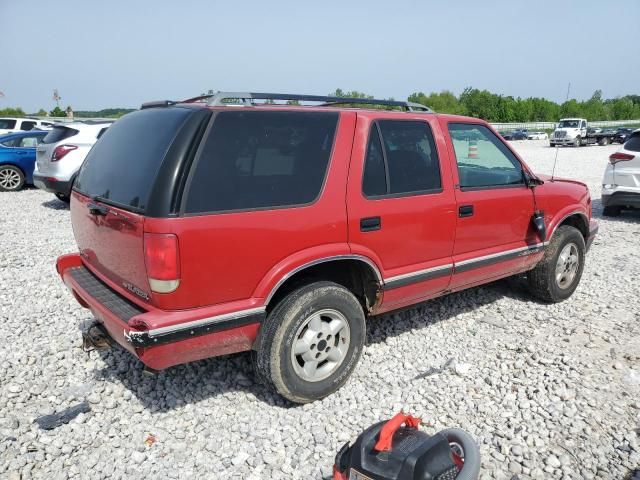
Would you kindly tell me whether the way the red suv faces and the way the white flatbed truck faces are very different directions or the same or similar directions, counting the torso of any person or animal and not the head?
very different directions

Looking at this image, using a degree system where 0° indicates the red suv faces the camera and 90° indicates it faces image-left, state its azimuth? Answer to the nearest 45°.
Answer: approximately 225°

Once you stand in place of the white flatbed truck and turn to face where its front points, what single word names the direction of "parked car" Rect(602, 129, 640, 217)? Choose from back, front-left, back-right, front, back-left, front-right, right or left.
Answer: front-left

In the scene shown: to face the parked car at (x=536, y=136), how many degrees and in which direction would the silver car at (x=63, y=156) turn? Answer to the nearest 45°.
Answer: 0° — it already faces it

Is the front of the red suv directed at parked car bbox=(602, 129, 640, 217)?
yes

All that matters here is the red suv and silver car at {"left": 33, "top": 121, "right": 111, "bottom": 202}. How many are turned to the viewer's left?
0

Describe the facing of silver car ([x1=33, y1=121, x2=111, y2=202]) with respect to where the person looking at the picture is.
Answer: facing away from the viewer and to the right of the viewer

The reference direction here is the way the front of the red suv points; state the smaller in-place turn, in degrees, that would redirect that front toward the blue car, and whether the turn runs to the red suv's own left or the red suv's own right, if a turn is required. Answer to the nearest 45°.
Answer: approximately 90° to the red suv's own left

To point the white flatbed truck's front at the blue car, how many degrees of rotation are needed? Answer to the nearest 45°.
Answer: approximately 45° to its left
